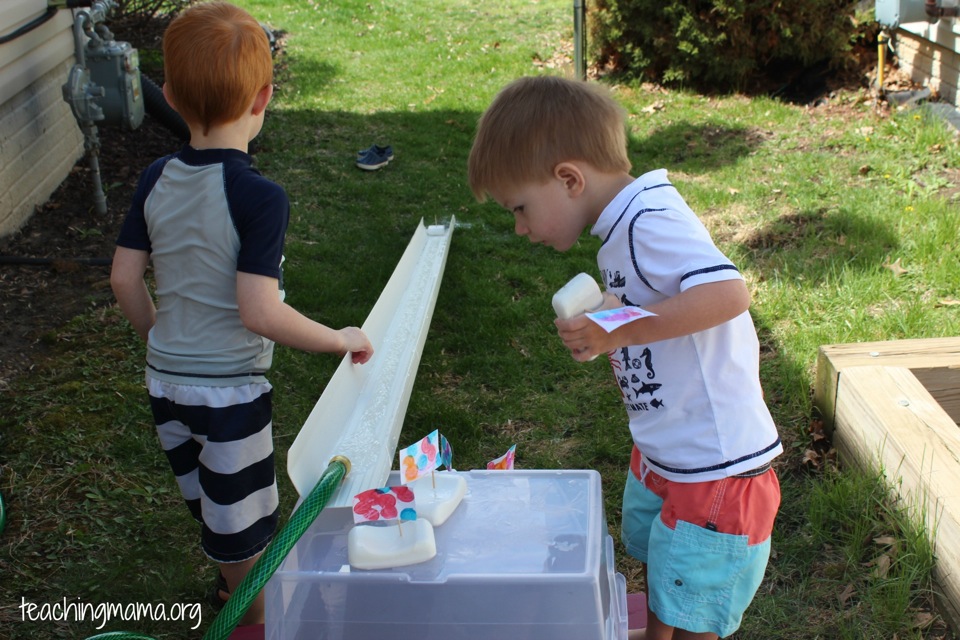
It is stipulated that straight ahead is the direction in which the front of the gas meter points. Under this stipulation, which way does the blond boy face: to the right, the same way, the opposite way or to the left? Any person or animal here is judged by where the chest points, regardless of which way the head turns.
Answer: the opposite way

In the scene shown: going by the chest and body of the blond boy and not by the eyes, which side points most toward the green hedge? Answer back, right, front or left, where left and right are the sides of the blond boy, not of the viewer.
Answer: right

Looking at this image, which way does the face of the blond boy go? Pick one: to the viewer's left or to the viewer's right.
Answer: to the viewer's left

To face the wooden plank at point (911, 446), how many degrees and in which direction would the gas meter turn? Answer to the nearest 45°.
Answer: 0° — it already faces it

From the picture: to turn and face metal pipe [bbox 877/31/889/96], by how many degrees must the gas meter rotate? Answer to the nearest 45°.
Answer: approximately 45° to its left

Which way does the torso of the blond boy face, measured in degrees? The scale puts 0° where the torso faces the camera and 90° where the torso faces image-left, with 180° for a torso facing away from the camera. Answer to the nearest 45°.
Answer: approximately 90°

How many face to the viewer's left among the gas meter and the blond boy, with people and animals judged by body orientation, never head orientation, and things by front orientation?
1

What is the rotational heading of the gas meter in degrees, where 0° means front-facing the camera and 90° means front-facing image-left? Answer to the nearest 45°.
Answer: approximately 315°
